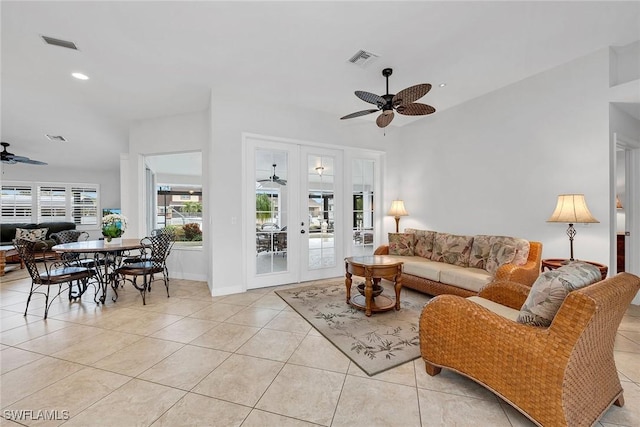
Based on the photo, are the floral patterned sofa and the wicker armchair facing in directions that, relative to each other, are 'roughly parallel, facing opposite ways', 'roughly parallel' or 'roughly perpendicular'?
roughly perpendicular

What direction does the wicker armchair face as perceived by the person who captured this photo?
facing away from the viewer and to the left of the viewer

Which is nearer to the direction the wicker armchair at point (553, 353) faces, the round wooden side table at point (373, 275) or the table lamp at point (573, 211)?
the round wooden side table

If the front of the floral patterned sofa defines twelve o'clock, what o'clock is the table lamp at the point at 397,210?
The table lamp is roughly at 3 o'clock from the floral patterned sofa.

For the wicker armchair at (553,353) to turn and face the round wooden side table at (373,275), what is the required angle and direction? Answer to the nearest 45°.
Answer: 0° — it already faces it

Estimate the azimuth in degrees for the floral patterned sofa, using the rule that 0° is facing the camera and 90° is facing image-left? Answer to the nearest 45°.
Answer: approximately 45°

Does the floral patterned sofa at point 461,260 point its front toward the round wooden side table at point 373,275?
yes

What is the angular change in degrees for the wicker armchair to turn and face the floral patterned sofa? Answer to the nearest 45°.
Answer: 0° — it already faces it

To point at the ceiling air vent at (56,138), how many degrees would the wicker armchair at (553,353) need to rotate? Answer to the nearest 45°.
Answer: approximately 45° to its left
